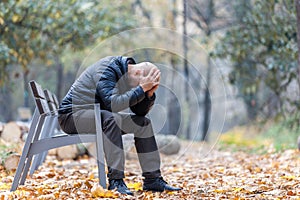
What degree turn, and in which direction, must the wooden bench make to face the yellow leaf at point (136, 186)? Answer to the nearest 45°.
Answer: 0° — it already faces it

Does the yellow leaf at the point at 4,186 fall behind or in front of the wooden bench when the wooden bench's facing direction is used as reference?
behind

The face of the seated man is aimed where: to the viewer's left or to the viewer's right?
to the viewer's right

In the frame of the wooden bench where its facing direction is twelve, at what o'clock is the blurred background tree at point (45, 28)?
The blurred background tree is roughly at 9 o'clock from the wooden bench.

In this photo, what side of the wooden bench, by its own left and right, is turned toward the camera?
right

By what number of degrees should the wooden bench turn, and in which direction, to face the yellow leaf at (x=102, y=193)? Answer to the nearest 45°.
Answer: approximately 45° to its right

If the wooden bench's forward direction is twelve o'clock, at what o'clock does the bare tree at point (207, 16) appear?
The bare tree is roughly at 10 o'clock from the wooden bench.

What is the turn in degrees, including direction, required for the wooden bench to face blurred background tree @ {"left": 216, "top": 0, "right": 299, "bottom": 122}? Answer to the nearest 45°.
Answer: approximately 45° to its left
